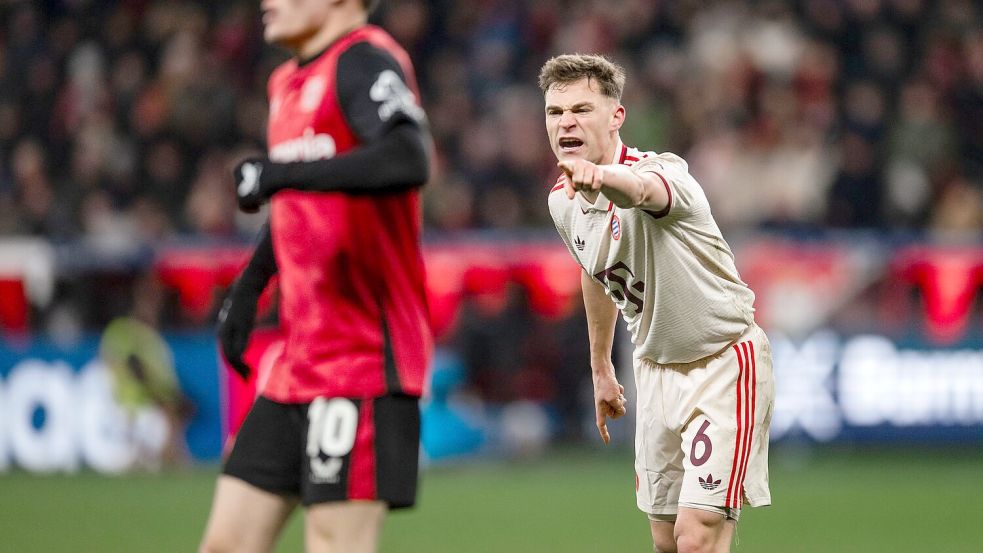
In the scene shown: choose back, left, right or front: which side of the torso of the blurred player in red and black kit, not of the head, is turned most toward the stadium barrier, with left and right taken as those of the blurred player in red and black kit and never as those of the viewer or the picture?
back

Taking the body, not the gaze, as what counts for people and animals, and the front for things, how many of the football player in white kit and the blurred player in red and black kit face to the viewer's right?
0

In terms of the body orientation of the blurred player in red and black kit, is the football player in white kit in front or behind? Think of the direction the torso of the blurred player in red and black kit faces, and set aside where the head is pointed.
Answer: behind

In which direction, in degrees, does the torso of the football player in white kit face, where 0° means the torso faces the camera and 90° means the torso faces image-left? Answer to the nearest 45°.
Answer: approximately 45°

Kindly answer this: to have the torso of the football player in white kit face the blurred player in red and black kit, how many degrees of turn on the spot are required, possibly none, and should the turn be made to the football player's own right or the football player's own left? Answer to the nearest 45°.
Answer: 0° — they already face them

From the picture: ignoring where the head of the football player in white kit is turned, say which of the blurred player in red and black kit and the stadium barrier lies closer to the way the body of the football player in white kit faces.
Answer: the blurred player in red and black kit
